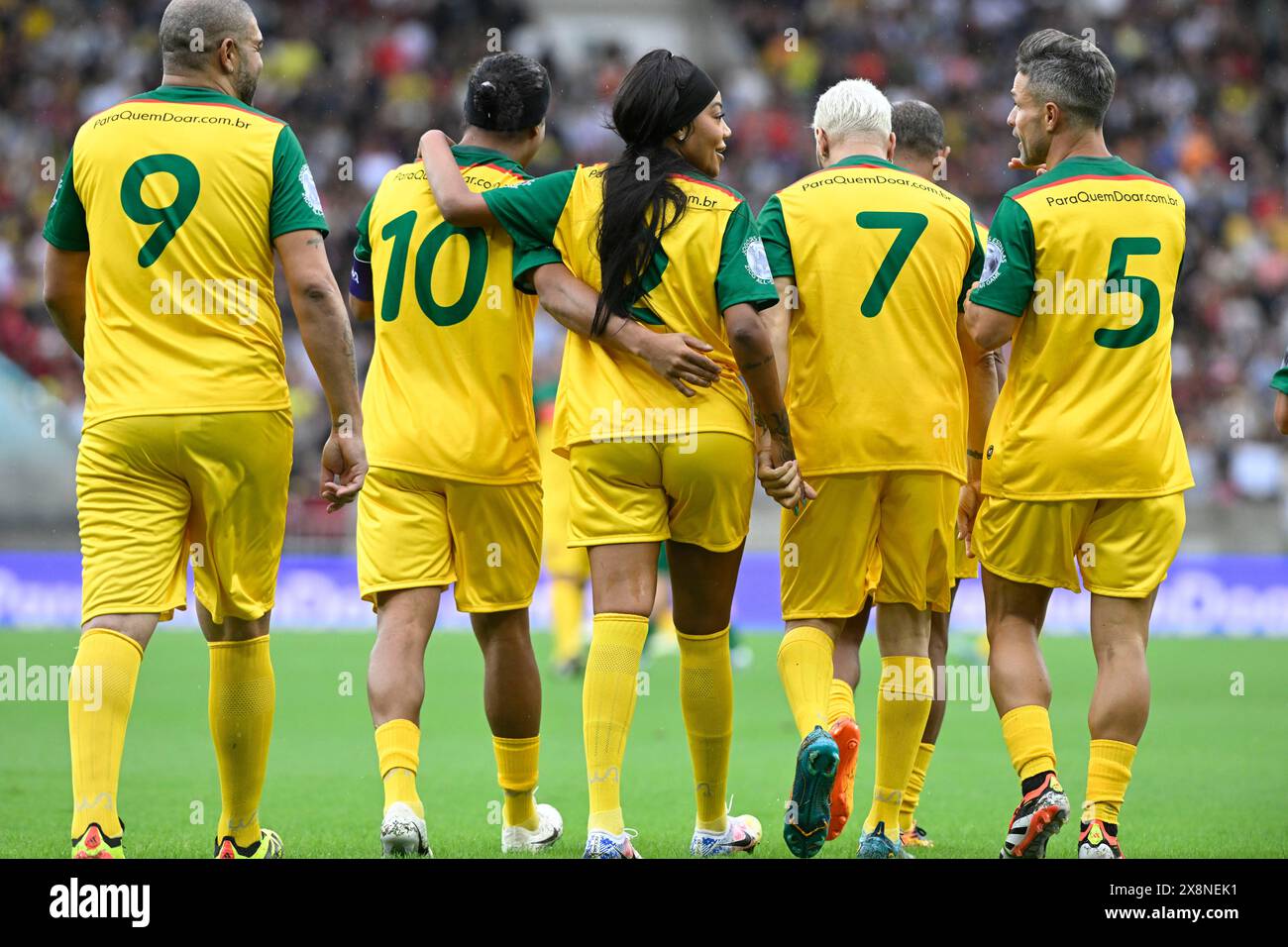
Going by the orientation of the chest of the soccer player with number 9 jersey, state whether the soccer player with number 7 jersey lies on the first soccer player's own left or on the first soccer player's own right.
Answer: on the first soccer player's own right

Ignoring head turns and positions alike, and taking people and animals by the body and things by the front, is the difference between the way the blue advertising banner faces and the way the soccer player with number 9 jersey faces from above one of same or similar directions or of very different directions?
very different directions

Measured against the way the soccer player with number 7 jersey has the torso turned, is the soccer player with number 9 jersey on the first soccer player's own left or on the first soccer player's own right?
on the first soccer player's own left

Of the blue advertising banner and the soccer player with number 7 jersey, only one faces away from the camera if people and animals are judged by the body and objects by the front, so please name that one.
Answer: the soccer player with number 7 jersey

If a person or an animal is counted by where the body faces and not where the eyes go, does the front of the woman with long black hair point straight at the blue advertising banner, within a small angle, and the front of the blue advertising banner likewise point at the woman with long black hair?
yes

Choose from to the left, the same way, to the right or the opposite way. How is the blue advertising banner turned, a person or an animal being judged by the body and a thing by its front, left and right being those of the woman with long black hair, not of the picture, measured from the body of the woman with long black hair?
the opposite way

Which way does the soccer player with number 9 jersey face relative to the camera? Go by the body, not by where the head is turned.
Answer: away from the camera

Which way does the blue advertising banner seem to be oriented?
toward the camera

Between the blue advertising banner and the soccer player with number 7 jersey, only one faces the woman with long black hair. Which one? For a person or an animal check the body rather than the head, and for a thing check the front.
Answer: the blue advertising banner

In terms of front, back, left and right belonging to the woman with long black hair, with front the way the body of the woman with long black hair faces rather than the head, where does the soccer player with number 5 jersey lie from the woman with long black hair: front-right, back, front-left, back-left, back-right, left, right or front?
right

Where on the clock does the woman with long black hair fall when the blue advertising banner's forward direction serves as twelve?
The woman with long black hair is roughly at 12 o'clock from the blue advertising banner.

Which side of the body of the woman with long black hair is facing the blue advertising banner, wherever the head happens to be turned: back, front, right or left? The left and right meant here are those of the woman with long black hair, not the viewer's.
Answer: front

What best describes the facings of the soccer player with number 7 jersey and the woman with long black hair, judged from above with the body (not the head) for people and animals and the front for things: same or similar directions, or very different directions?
same or similar directions

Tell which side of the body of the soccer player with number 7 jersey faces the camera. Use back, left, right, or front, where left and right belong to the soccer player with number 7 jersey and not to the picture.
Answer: back

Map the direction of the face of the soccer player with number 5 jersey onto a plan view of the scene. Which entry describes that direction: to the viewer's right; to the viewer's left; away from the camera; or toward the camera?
to the viewer's left

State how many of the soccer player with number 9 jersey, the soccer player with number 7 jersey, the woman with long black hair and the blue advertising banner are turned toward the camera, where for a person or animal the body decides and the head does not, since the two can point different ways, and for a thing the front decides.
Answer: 1

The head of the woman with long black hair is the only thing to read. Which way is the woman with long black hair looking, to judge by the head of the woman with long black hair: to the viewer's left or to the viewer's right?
to the viewer's right

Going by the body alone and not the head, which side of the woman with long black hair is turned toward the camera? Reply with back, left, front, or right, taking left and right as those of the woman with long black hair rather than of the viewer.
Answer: back

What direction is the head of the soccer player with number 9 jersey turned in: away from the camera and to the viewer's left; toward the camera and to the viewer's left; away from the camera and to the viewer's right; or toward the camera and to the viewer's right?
away from the camera and to the viewer's right

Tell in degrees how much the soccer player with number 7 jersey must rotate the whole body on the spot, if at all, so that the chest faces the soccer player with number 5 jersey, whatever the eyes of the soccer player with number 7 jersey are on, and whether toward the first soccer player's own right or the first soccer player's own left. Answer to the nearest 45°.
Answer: approximately 90° to the first soccer player's own right
